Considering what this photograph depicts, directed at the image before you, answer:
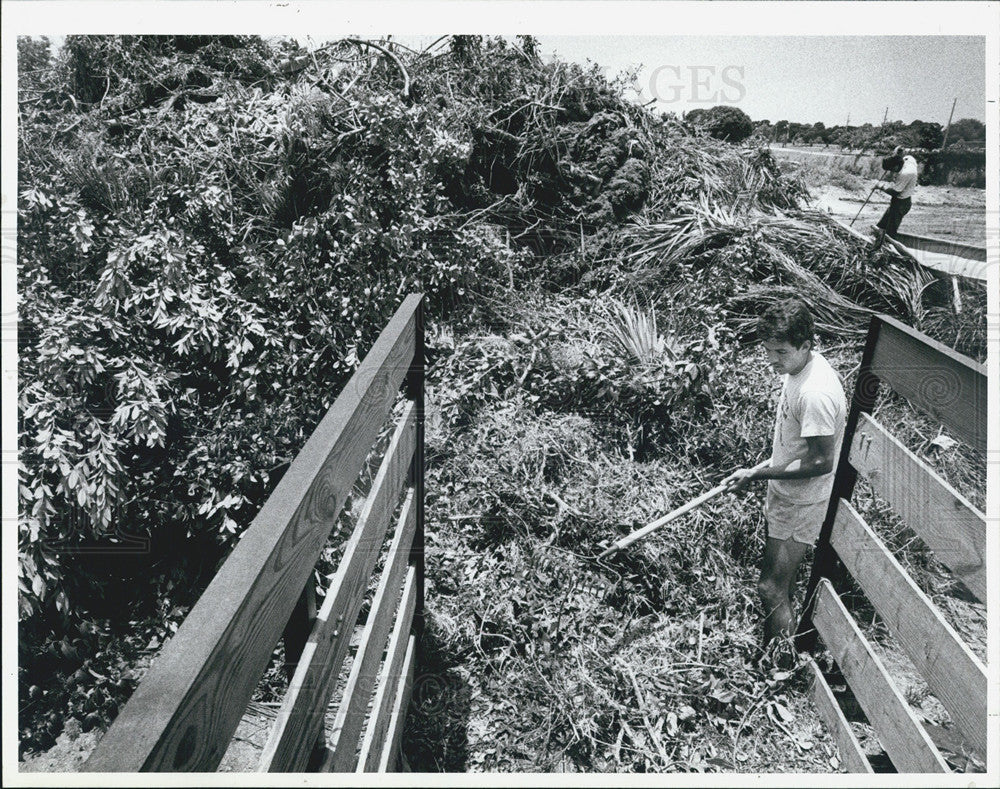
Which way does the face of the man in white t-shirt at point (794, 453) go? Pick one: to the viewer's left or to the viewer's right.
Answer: to the viewer's left

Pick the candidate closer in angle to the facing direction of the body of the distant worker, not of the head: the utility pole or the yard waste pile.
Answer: the yard waste pile

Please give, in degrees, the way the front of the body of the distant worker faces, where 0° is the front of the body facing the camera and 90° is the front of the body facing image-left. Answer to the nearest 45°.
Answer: approximately 90°

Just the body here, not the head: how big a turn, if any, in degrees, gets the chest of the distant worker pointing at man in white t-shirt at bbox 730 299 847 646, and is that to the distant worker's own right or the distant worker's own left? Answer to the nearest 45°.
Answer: approximately 90° to the distant worker's own left
